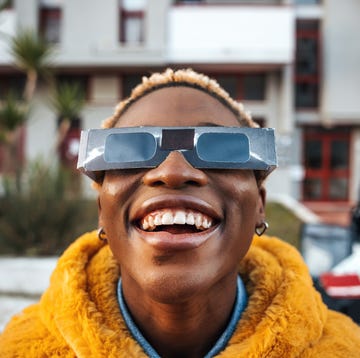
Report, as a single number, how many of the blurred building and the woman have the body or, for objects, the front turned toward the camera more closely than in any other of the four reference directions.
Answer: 2

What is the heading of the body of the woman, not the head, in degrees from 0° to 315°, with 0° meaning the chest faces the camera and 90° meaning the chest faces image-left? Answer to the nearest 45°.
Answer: approximately 0°

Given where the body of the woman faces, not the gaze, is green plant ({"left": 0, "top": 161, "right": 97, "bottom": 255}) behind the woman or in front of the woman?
behind

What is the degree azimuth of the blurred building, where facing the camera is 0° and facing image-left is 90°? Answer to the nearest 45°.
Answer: approximately 0°

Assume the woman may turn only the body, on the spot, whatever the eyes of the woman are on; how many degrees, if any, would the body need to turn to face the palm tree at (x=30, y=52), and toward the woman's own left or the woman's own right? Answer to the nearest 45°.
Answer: approximately 180°

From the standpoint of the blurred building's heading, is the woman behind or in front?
in front

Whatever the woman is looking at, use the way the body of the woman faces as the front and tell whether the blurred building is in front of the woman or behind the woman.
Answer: behind
